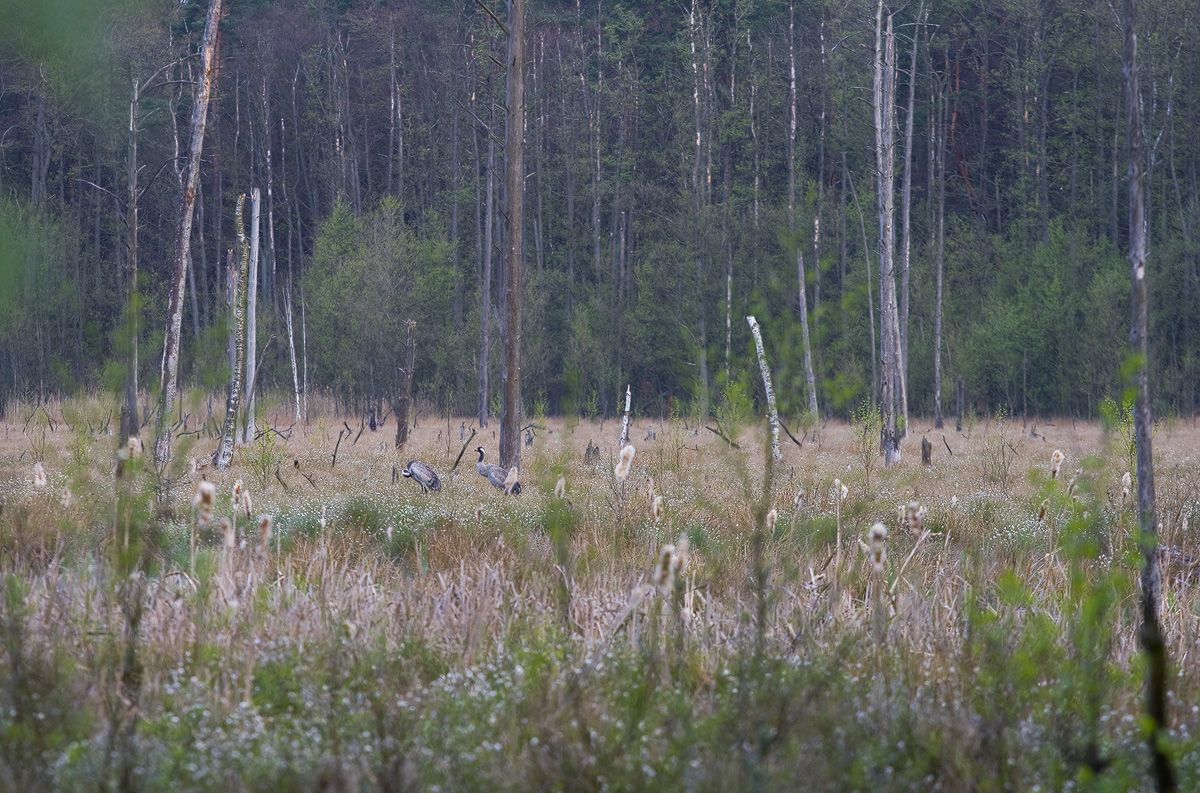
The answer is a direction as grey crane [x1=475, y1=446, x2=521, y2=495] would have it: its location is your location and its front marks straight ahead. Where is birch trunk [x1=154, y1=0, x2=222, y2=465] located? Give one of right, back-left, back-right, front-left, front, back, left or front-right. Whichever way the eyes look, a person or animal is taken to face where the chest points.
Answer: front-right

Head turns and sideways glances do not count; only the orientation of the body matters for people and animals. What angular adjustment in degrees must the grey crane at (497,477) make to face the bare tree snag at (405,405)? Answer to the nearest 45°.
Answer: approximately 90° to its right

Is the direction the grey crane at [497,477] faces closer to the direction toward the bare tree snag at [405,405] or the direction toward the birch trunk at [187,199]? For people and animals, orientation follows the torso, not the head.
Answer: the birch trunk

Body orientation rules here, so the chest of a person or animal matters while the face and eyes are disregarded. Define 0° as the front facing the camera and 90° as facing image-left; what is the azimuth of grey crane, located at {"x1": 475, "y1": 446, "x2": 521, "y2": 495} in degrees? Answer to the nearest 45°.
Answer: approximately 90°

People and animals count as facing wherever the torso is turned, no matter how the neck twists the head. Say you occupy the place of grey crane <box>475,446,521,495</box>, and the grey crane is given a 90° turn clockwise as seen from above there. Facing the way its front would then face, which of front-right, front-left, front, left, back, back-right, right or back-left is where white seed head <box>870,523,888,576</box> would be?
back
